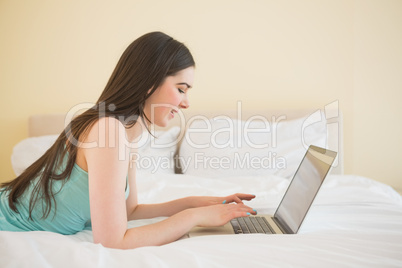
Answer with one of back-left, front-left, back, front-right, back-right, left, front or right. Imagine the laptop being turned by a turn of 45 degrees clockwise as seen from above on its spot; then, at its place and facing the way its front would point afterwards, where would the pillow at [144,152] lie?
front

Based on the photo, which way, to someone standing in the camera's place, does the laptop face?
facing to the left of the viewer

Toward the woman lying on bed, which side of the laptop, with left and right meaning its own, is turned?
front

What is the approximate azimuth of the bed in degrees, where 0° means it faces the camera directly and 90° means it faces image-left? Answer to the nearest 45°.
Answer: approximately 0°

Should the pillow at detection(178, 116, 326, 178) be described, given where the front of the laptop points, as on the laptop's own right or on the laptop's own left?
on the laptop's own right
